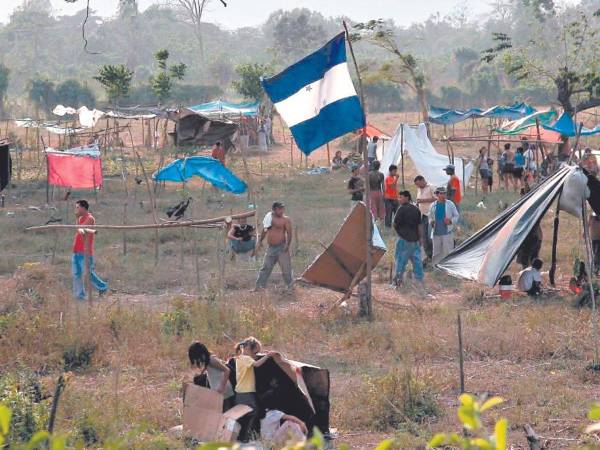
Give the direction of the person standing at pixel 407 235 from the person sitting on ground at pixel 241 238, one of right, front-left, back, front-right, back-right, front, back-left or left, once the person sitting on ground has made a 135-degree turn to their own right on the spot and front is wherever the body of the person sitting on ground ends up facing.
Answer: back

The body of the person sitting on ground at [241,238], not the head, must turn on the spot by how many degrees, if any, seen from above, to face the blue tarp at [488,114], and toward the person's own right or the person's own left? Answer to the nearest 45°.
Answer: approximately 135° to the person's own left

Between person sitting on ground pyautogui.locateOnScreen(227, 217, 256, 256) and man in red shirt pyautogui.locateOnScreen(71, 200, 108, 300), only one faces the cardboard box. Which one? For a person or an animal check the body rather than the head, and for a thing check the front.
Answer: the person sitting on ground

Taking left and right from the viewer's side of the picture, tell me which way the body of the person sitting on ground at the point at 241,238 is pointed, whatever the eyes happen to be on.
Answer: facing the viewer

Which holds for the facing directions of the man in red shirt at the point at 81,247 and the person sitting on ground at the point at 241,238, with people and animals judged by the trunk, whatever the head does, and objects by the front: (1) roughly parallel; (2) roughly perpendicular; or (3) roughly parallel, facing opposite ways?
roughly perpendicular

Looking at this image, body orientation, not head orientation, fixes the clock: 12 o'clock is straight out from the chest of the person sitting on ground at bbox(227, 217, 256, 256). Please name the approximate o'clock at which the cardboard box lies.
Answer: The cardboard box is roughly at 12 o'clock from the person sitting on ground.

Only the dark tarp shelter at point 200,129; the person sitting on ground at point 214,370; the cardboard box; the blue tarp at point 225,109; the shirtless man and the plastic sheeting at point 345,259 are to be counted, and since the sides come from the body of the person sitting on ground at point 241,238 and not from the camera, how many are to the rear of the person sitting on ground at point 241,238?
2

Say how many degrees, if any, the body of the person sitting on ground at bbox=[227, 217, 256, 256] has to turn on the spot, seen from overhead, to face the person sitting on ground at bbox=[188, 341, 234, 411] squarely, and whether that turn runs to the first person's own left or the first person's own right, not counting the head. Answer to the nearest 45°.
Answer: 0° — they already face them
